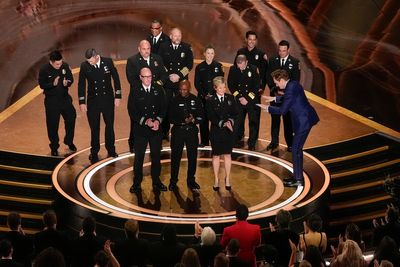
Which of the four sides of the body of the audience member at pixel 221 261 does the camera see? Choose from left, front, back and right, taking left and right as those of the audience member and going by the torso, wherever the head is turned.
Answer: back

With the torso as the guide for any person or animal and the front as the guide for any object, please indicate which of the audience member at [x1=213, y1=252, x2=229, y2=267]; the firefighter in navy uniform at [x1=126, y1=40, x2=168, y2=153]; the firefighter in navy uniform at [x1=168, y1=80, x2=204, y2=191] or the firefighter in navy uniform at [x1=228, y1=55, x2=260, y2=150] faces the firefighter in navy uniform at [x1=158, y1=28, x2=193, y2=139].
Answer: the audience member

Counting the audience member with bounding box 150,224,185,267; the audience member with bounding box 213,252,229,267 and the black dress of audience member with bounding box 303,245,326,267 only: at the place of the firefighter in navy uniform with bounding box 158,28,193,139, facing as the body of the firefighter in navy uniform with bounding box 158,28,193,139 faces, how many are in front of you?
3

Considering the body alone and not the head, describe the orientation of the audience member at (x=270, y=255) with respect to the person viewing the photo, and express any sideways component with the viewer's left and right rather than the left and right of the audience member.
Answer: facing away from the viewer

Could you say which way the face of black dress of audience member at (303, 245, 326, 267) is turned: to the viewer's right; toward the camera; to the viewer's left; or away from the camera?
away from the camera

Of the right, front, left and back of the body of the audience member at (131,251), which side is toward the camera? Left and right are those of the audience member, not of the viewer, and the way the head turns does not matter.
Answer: back

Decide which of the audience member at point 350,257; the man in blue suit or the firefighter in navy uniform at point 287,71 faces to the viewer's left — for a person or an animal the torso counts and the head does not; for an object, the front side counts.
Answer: the man in blue suit

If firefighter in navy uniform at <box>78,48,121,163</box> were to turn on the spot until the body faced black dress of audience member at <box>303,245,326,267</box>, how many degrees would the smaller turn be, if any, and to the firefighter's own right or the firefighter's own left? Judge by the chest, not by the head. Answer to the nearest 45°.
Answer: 0° — they already face them

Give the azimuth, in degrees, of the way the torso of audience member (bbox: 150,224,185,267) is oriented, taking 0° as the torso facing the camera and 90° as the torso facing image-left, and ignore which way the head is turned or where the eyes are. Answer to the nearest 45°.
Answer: approximately 180°

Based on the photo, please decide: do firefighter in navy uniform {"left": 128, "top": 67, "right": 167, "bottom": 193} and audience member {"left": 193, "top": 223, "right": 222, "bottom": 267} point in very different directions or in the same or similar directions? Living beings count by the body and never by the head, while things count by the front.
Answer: very different directions

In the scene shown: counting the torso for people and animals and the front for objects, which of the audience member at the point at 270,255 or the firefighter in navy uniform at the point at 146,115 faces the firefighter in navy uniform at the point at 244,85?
the audience member

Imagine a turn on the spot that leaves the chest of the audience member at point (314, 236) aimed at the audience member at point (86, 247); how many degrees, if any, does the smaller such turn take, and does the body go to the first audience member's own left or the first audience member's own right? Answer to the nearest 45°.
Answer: approximately 90° to the first audience member's own left

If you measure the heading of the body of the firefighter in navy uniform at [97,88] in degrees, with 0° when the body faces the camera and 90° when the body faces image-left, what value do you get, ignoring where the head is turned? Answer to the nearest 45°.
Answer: approximately 0°

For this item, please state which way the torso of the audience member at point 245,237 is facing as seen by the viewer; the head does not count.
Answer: away from the camera
